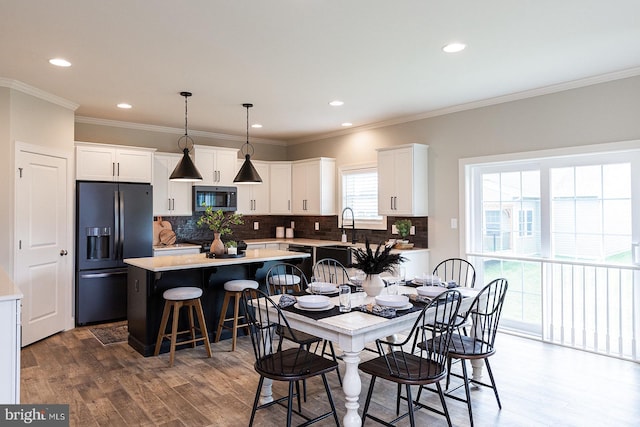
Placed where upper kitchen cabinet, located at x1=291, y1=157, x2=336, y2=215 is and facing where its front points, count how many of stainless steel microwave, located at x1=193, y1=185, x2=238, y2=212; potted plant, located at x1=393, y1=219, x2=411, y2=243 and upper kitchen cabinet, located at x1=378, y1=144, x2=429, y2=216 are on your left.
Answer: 2

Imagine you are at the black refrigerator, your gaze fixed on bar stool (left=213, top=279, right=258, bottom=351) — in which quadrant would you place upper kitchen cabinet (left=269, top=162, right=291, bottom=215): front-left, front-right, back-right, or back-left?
front-left

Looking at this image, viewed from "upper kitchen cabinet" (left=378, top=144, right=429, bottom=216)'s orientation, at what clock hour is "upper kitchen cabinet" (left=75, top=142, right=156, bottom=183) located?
"upper kitchen cabinet" (left=75, top=142, right=156, bottom=183) is roughly at 1 o'clock from "upper kitchen cabinet" (left=378, top=144, right=429, bottom=216).

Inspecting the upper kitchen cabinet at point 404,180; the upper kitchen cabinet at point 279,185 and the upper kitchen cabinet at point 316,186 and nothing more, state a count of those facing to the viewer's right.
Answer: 0

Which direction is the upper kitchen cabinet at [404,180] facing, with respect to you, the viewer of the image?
facing the viewer and to the left of the viewer

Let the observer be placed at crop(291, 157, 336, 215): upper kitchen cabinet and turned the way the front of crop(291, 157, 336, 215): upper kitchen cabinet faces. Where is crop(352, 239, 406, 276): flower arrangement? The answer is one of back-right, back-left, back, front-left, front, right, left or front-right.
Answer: front-left

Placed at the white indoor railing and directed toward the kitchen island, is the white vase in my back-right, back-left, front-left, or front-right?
front-left

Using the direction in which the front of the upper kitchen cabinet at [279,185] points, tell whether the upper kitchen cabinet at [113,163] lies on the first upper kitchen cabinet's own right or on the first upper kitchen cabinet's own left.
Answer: on the first upper kitchen cabinet's own right

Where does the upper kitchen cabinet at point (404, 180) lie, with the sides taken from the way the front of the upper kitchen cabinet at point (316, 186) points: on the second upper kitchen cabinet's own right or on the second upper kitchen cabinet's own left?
on the second upper kitchen cabinet's own left

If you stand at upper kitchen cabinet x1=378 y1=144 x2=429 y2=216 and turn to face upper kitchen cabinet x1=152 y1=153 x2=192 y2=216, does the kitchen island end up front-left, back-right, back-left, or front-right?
front-left

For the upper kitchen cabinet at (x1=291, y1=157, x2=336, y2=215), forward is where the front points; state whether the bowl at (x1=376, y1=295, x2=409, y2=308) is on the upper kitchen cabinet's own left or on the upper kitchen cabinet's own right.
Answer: on the upper kitchen cabinet's own left

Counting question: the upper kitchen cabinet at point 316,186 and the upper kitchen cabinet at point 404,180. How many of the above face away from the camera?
0

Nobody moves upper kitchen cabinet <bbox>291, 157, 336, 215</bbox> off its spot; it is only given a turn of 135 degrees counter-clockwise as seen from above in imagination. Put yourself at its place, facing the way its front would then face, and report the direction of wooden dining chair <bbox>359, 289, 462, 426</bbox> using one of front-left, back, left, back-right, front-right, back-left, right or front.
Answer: right

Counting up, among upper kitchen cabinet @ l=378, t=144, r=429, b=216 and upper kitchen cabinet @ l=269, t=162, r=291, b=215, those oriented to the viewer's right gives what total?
0

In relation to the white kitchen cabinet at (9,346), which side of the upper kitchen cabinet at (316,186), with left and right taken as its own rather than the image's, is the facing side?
front

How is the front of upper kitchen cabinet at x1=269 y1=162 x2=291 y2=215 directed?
toward the camera

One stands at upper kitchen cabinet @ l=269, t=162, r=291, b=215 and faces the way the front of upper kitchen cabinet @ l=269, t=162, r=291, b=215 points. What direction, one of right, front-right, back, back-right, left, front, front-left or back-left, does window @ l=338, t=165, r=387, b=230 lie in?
front-left

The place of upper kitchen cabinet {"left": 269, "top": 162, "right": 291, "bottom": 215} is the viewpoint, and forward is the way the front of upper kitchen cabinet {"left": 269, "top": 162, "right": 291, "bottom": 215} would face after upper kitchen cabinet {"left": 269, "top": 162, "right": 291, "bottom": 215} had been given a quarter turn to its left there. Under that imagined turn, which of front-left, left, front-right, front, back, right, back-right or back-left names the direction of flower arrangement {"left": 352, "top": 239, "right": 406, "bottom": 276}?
right
